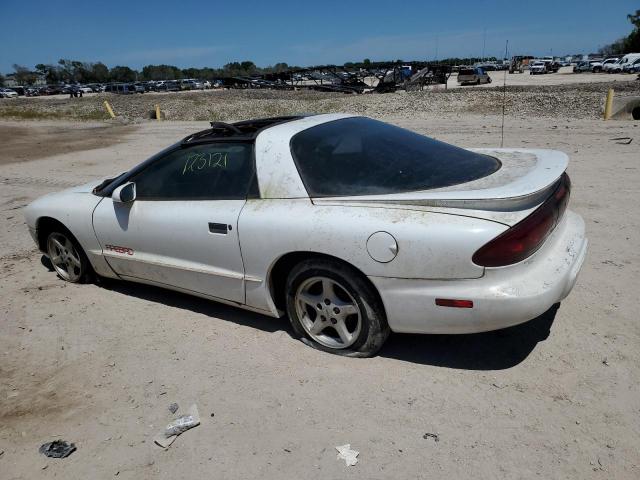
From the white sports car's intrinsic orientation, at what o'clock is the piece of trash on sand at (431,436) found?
The piece of trash on sand is roughly at 7 o'clock from the white sports car.

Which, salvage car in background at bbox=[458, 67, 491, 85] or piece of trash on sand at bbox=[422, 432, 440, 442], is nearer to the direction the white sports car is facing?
the salvage car in background

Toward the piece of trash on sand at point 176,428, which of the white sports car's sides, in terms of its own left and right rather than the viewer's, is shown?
left

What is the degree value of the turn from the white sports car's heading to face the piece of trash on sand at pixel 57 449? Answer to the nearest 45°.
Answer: approximately 90° to its left

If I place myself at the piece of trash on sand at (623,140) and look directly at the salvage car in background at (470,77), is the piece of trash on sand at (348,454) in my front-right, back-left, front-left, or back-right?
back-left

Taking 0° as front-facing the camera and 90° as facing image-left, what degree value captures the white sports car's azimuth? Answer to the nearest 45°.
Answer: approximately 135°

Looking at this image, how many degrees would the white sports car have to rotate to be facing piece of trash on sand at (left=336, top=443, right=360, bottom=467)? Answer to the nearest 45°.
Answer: approximately 135° to its left

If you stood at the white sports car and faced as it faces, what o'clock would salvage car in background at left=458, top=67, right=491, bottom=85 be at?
The salvage car in background is roughly at 2 o'clock from the white sports car.

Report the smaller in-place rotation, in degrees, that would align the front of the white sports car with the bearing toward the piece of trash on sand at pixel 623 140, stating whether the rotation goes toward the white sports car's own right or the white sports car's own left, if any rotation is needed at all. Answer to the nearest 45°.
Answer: approximately 90° to the white sports car's own right
